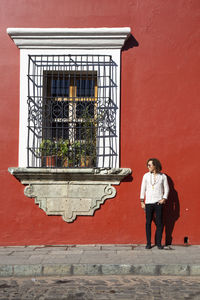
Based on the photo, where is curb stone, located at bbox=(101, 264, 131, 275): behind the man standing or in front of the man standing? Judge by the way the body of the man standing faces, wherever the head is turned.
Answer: in front

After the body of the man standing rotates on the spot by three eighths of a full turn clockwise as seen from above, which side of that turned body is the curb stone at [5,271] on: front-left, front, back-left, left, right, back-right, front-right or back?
left

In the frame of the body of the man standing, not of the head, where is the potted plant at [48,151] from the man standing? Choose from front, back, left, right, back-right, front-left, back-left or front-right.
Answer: right

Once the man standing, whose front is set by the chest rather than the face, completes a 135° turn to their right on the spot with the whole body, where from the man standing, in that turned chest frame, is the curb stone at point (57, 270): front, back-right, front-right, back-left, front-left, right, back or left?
left

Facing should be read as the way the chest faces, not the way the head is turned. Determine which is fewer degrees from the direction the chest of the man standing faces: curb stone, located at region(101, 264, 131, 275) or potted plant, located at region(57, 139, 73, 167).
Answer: the curb stone

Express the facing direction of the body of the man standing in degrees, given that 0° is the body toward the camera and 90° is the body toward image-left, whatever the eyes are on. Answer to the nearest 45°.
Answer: approximately 0°

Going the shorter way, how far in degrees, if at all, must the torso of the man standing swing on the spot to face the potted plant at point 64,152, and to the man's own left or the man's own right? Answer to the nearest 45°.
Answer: approximately 90° to the man's own right
